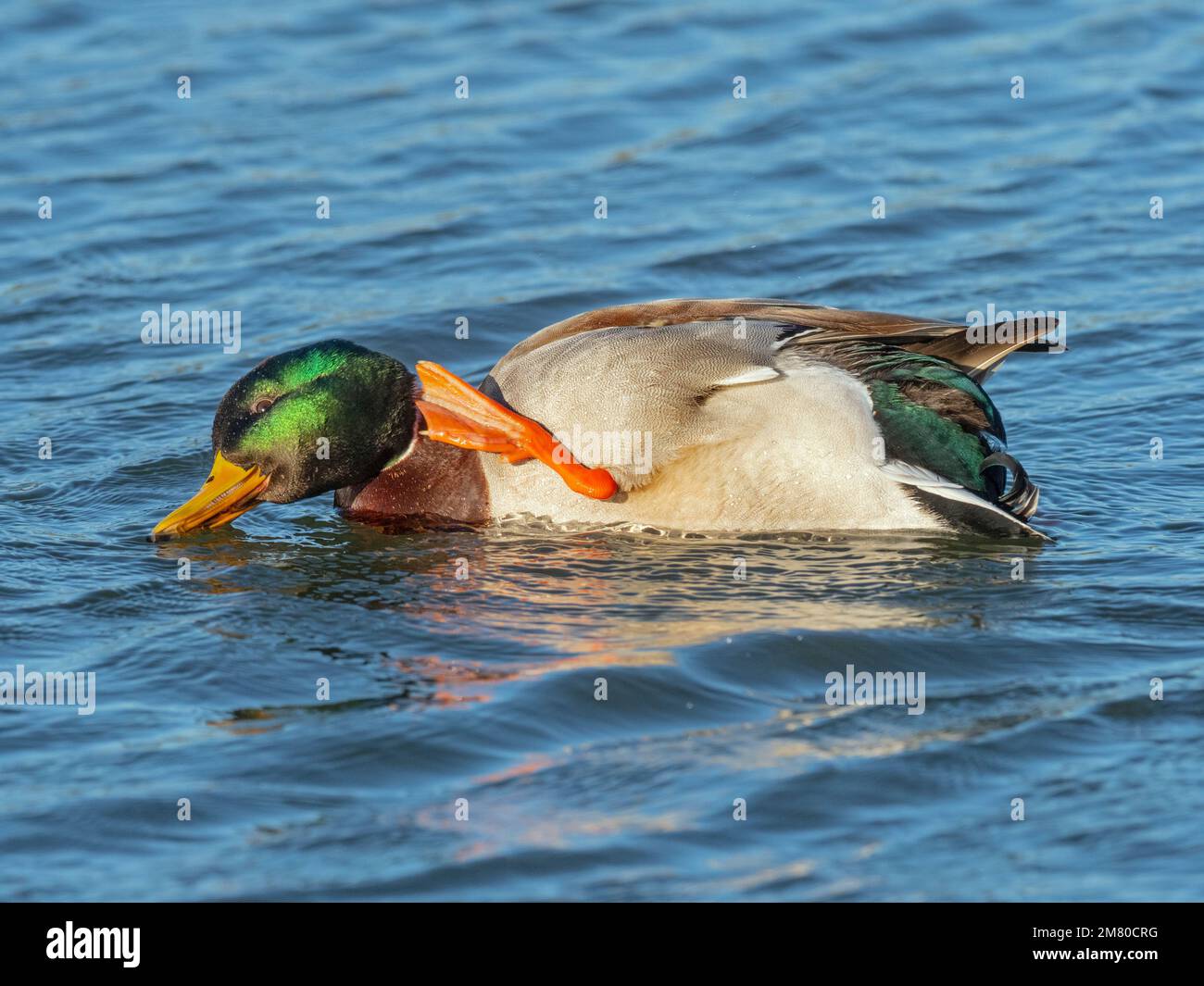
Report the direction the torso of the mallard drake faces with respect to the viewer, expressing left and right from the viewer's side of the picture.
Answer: facing to the left of the viewer
